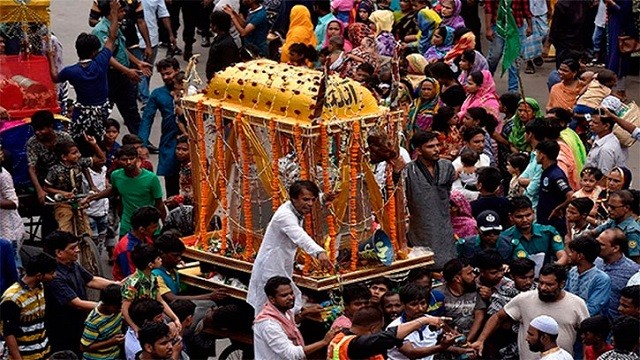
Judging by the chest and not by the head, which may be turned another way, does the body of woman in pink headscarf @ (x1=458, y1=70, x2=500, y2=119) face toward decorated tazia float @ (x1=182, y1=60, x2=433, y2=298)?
yes

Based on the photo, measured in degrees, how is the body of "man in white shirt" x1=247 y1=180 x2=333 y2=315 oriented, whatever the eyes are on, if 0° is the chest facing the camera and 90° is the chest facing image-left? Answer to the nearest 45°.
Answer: approximately 270°

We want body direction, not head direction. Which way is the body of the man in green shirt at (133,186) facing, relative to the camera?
toward the camera

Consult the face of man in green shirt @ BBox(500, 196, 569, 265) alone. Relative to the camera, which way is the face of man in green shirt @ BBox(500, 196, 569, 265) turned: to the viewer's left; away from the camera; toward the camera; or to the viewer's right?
toward the camera

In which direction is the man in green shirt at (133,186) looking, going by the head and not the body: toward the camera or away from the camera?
toward the camera

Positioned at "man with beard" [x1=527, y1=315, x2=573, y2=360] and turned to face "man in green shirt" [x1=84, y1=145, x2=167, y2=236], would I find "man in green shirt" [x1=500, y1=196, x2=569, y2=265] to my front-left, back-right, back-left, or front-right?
front-right

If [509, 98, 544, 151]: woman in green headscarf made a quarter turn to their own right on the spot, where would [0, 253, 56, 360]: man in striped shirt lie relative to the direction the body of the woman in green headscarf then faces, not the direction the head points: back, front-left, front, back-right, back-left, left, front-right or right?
left

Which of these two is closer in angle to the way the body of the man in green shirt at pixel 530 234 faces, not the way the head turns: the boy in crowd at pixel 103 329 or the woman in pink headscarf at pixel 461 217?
the boy in crowd

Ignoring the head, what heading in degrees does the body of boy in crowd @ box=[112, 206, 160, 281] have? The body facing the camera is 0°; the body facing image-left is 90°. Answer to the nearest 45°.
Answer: approximately 270°

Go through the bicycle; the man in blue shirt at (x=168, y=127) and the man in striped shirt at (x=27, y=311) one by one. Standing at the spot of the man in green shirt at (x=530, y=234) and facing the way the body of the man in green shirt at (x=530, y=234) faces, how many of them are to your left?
0

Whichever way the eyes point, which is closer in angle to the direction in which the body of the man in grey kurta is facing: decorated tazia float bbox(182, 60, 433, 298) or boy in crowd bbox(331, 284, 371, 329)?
the boy in crowd
